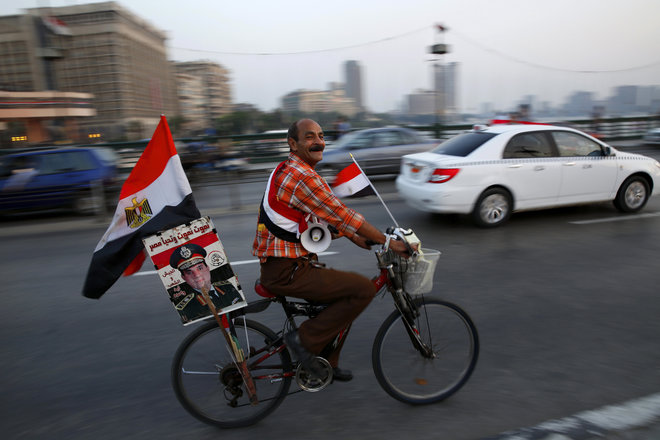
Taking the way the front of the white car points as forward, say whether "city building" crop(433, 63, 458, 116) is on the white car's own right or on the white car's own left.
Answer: on the white car's own left

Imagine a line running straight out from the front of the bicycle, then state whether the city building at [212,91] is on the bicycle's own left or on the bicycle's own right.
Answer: on the bicycle's own left

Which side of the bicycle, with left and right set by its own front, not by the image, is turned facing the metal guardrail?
left

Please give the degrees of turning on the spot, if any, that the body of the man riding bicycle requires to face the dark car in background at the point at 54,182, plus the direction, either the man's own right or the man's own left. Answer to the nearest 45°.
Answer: approximately 135° to the man's own left

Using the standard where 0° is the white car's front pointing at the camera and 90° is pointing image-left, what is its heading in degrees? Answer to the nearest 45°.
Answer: approximately 225°

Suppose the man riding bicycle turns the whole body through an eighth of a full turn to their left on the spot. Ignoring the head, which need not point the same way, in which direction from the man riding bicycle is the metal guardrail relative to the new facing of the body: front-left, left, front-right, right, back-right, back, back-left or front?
front-left

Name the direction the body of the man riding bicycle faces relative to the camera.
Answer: to the viewer's right

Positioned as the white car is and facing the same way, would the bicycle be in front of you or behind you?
behind

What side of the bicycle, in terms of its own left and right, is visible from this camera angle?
right

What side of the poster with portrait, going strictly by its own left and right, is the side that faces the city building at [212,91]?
back
